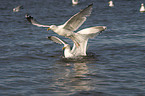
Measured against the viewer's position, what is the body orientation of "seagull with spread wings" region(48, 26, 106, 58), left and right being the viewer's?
facing the viewer and to the left of the viewer
